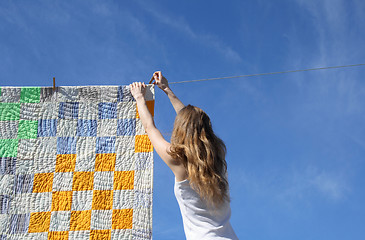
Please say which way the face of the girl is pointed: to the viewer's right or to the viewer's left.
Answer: to the viewer's left

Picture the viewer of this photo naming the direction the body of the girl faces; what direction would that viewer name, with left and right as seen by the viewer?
facing away from the viewer and to the left of the viewer

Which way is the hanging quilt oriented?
toward the camera
